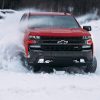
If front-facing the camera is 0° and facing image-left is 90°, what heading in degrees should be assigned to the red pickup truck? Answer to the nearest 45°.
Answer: approximately 0°
